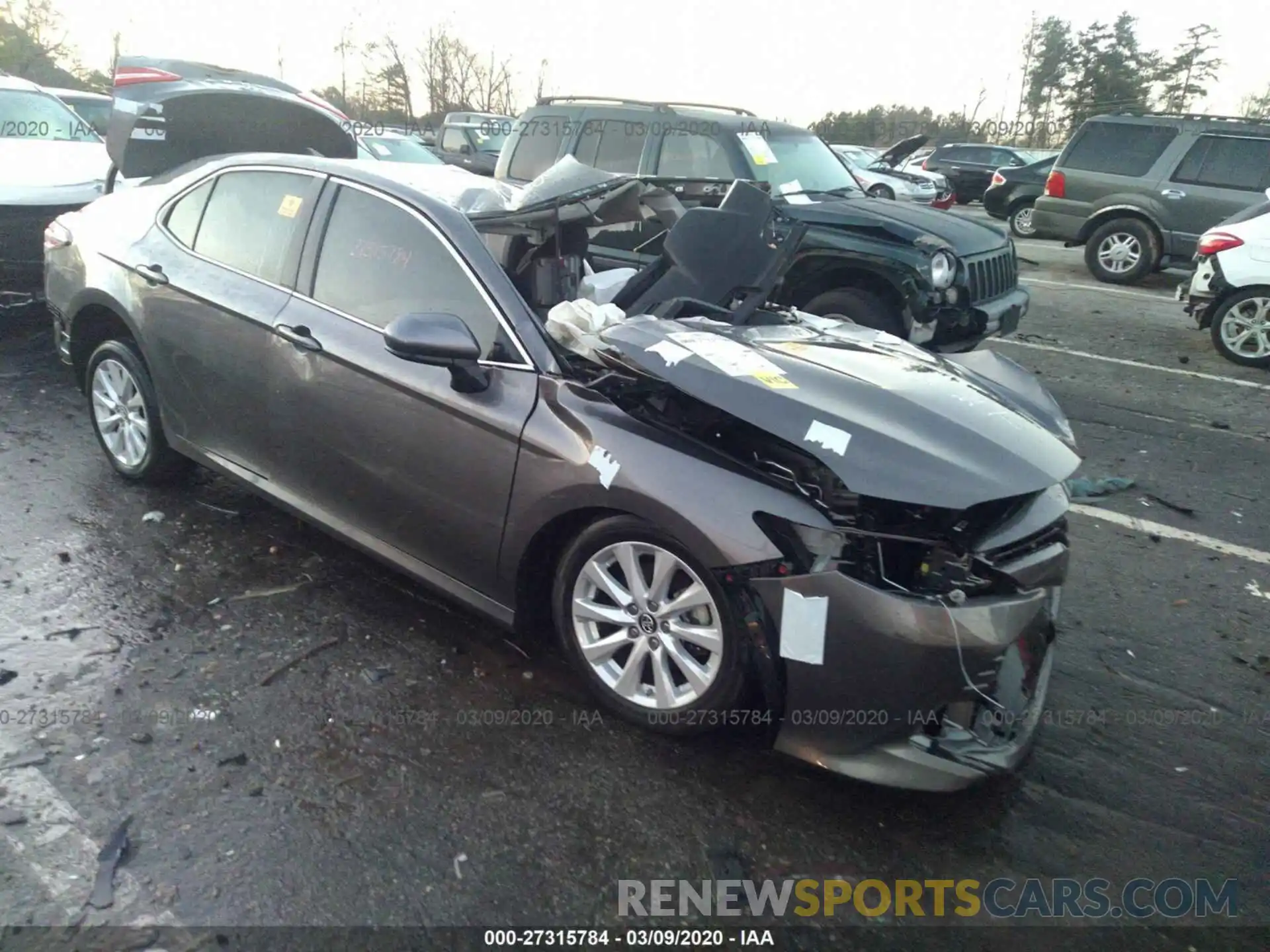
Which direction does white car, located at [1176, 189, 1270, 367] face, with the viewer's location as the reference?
facing to the right of the viewer

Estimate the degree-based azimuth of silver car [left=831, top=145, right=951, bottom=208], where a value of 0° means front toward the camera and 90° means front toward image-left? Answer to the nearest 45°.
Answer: approximately 315°

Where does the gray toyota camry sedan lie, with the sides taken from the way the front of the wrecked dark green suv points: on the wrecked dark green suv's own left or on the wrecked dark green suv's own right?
on the wrecked dark green suv's own right

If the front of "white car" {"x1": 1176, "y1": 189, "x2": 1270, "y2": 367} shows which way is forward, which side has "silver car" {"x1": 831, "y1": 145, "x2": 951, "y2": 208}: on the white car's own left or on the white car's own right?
on the white car's own left

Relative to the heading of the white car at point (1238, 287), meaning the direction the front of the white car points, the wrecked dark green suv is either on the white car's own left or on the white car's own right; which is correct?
on the white car's own right

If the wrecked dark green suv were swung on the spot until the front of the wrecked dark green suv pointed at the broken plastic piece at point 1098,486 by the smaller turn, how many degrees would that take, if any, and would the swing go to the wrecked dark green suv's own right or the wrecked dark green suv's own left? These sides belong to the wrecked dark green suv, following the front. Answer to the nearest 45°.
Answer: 0° — it already faces it

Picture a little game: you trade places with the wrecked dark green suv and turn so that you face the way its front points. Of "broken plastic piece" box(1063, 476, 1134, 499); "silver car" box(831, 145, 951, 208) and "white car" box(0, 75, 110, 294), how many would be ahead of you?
1

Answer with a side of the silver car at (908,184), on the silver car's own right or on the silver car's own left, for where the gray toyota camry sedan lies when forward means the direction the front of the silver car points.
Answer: on the silver car's own right

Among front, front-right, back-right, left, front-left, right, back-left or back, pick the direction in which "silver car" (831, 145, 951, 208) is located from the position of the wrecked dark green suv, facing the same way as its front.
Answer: back-left

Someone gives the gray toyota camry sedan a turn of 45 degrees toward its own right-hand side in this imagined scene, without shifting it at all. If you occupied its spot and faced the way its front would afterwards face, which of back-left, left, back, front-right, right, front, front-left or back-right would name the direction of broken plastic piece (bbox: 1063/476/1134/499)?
back-left

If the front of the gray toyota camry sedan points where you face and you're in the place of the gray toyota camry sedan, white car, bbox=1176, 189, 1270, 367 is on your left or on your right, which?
on your left
